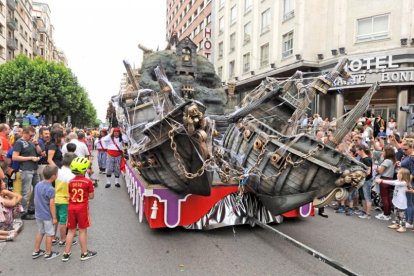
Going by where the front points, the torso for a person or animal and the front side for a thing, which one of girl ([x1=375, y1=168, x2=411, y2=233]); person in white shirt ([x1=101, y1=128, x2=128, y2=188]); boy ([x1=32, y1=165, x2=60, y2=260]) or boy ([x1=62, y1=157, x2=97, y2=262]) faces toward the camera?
the person in white shirt

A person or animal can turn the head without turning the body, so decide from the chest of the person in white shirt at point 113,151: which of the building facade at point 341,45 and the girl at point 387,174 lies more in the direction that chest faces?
the girl

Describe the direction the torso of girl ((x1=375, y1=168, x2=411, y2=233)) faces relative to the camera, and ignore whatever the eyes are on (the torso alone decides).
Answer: to the viewer's left

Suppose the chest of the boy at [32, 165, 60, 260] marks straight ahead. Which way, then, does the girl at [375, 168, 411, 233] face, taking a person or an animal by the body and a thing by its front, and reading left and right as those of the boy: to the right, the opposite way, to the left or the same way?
to the left

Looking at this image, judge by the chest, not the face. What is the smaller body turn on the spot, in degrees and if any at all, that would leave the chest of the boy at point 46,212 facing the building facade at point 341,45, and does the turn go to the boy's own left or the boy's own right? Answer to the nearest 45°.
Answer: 0° — they already face it

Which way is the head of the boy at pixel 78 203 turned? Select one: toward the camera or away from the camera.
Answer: away from the camera

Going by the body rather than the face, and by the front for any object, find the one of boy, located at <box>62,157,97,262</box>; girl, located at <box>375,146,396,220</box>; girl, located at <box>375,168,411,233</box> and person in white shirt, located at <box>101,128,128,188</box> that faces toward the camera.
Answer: the person in white shirt

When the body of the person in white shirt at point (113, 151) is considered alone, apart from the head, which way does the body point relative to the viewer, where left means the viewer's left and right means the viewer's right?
facing the viewer

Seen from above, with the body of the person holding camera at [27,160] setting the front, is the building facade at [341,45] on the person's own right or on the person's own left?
on the person's own left

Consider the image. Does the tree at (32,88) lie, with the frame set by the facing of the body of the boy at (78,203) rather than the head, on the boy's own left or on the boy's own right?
on the boy's own left

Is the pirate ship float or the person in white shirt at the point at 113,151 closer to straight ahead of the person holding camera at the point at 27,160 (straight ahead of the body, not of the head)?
the pirate ship float

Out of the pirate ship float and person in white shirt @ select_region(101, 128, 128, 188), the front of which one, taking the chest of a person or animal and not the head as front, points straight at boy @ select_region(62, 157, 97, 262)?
the person in white shirt

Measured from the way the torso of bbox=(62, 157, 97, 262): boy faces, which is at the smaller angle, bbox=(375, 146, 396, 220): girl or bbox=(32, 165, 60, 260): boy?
the girl

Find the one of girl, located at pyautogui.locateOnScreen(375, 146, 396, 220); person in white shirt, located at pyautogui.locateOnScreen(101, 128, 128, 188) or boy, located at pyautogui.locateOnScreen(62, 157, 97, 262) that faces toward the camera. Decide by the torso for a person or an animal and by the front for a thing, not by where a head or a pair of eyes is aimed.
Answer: the person in white shirt

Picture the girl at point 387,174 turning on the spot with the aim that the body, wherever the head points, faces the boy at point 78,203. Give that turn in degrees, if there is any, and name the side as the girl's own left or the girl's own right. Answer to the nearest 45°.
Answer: approximately 45° to the girl's own left

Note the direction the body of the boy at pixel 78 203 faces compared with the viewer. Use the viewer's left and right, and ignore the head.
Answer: facing away from the viewer and to the right of the viewer

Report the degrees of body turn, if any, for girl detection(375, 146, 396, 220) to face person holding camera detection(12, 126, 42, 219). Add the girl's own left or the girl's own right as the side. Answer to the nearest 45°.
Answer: approximately 45° to the girl's own left

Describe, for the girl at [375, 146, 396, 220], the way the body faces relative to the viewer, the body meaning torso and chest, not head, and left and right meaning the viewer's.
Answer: facing to the left of the viewer
